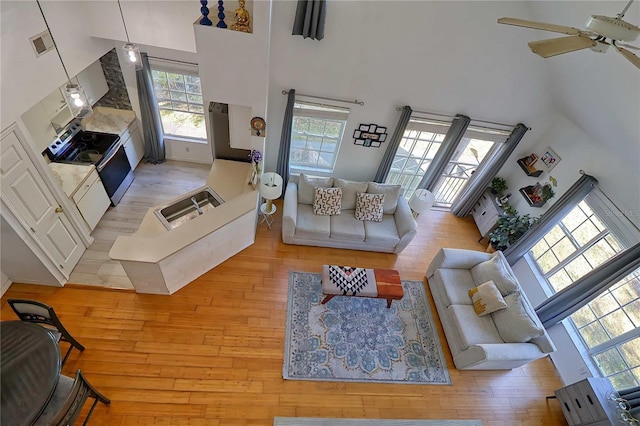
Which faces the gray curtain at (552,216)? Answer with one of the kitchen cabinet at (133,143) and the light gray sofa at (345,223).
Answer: the kitchen cabinet

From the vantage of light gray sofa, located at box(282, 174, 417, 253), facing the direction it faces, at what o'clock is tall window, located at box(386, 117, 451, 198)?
The tall window is roughly at 7 o'clock from the light gray sofa.

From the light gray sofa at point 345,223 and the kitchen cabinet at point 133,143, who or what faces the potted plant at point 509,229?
the kitchen cabinet

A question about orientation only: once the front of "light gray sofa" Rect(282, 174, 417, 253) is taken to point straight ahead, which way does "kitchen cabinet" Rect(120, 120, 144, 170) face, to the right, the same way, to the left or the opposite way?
to the left

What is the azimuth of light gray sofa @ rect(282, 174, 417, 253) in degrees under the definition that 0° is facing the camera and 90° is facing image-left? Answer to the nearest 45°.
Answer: approximately 0°

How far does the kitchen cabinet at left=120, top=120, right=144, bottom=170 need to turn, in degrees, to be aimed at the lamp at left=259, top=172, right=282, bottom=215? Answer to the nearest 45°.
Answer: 0° — it already faces it

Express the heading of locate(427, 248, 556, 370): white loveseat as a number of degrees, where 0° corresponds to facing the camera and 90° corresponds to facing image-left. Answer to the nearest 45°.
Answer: approximately 90°

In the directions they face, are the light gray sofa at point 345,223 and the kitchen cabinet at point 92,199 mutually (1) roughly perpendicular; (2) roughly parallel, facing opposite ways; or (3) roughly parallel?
roughly perpendicular

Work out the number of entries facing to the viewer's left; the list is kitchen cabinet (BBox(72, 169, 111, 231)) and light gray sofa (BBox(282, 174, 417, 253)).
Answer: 0

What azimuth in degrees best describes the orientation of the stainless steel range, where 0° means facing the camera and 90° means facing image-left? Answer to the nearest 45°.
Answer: approximately 315°
